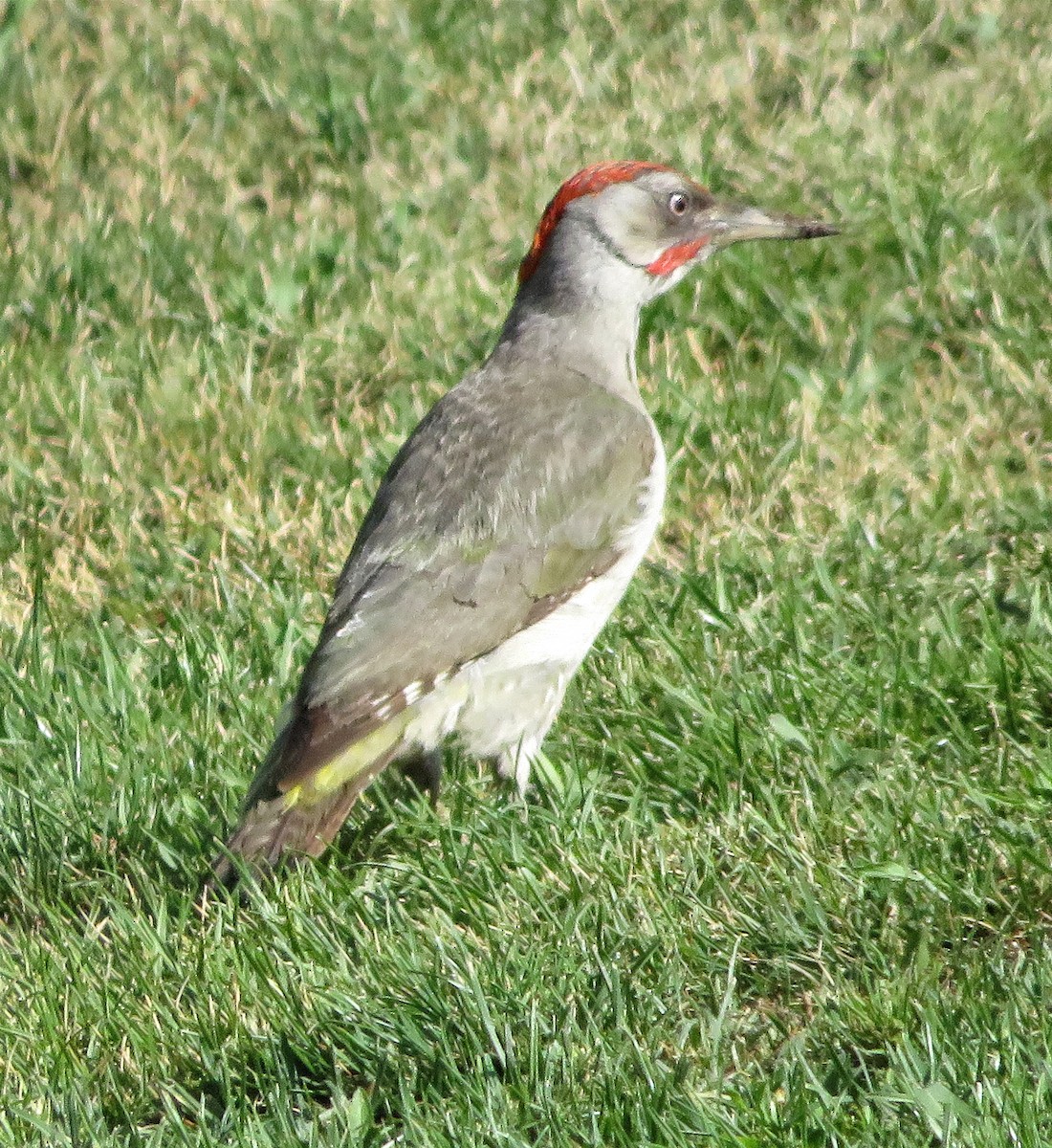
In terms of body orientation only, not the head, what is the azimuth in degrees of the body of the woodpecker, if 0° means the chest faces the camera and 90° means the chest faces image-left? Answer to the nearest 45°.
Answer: approximately 270°
